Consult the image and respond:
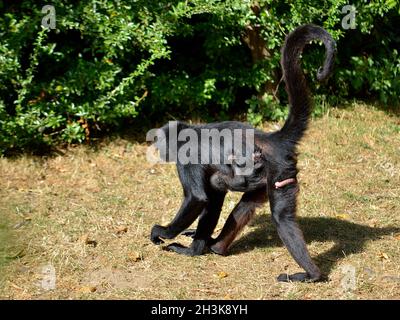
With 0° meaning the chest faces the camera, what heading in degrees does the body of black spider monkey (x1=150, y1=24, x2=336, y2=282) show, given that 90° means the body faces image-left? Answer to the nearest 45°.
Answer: approximately 90°
